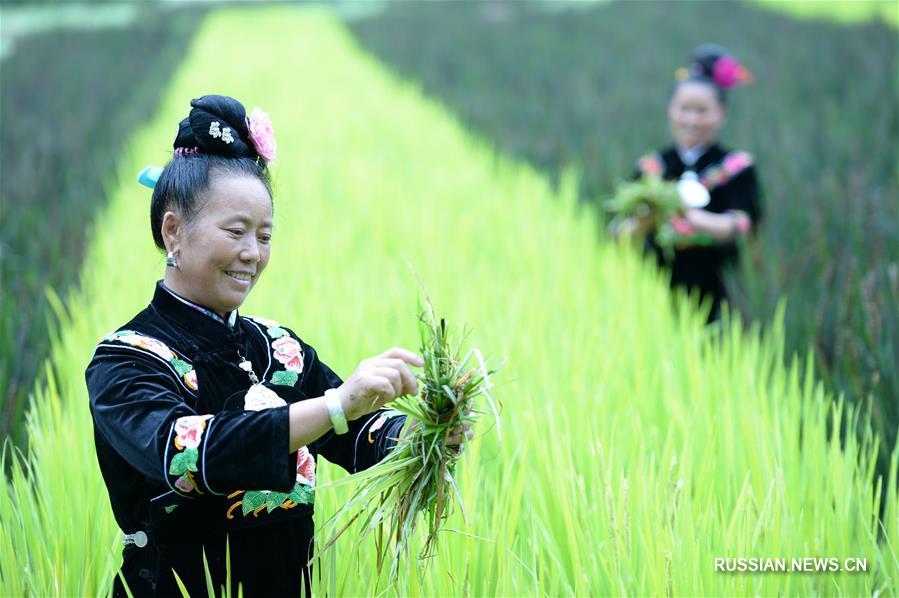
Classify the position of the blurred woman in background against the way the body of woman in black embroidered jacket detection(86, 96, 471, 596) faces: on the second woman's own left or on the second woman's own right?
on the second woman's own left

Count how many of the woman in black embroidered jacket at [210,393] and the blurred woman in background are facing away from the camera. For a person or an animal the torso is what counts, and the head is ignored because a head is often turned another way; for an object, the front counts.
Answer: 0

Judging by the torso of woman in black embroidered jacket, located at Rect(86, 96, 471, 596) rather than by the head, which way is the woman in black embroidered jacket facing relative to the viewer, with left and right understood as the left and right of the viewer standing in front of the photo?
facing the viewer and to the right of the viewer

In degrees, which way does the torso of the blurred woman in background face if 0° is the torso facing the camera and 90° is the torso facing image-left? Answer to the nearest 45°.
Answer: approximately 45°

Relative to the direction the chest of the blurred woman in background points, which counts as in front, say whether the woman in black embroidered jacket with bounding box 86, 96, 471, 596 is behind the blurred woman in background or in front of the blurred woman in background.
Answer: in front
